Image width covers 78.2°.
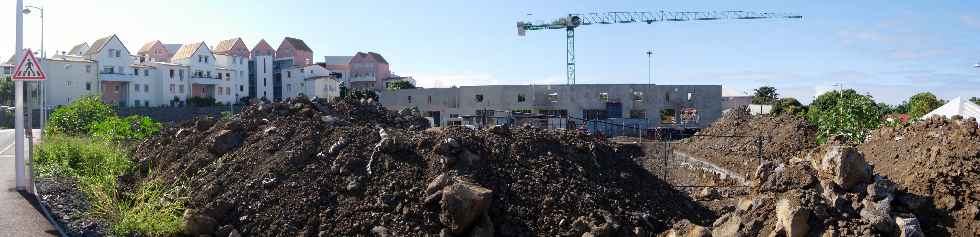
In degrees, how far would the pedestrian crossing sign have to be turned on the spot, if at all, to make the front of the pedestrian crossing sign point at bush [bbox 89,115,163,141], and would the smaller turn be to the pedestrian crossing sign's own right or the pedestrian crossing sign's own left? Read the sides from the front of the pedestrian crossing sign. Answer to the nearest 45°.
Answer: approximately 180°

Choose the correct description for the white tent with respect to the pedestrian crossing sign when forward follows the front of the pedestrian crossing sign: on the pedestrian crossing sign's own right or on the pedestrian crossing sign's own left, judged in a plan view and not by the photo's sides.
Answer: on the pedestrian crossing sign's own left

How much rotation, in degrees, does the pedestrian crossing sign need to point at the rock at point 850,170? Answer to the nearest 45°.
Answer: approximately 45° to its left

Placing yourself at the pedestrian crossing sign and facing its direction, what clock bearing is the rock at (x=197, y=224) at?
The rock is roughly at 11 o'clock from the pedestrian crossing sign.

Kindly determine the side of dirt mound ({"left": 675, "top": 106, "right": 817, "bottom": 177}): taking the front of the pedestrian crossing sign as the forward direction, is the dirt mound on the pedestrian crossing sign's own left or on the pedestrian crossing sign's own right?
on the pedestrian crossing sign's own left

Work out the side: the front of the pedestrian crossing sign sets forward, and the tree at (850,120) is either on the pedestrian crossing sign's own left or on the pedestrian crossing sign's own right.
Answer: on the pedestrian crossing sign's own left

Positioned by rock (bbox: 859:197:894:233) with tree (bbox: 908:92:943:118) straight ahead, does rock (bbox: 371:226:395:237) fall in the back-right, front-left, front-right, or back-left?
back-left

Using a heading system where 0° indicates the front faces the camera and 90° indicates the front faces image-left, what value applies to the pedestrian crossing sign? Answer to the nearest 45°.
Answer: approximately 0°

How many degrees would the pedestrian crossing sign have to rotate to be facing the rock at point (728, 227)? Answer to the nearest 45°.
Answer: approximately 45° to its left

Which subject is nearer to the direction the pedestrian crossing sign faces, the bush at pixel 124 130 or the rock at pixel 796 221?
the rock
